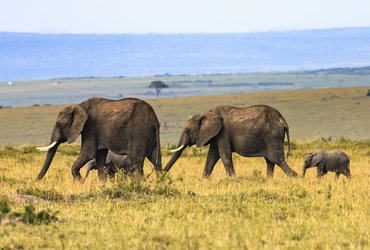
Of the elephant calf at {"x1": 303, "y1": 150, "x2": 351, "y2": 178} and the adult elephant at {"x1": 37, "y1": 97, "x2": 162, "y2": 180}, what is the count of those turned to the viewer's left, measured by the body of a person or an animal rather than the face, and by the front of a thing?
2

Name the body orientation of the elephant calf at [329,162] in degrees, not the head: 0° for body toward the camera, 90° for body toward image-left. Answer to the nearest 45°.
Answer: approximately 90°

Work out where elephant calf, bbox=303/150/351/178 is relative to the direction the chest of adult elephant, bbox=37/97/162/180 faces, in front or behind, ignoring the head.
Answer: behind

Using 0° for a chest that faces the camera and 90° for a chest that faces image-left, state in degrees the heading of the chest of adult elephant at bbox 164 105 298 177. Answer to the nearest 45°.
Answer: approximately 90°

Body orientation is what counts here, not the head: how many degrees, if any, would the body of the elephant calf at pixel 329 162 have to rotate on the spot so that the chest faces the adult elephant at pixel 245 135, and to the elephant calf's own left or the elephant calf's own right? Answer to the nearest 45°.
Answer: approximately 45° to the elephant calf's own left

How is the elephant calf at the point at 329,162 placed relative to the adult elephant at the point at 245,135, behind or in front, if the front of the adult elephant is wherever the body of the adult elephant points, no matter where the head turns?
behind

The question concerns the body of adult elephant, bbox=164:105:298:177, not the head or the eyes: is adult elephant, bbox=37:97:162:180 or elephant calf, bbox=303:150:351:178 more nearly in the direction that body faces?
the adult elephant

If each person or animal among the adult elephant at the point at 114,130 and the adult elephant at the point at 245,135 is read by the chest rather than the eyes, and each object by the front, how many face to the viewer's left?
2

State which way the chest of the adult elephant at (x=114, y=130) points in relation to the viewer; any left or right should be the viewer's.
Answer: facing to the left of the viewer

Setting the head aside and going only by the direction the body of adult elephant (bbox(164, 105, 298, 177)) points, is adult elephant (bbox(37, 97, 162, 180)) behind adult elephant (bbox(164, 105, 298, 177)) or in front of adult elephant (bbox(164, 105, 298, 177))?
in front
